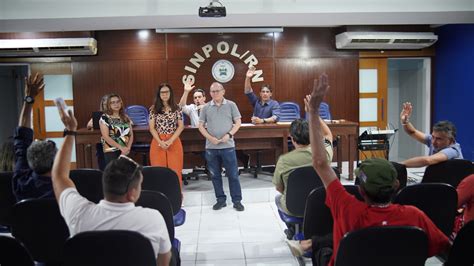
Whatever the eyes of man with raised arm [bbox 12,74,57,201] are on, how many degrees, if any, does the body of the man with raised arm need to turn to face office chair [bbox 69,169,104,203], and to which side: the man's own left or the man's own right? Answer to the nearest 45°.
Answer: approximately 45° to the man's own right

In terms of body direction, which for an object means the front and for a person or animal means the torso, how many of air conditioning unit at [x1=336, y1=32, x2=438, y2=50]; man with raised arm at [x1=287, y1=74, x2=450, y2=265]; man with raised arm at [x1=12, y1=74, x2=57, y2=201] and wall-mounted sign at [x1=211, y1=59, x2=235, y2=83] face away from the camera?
2

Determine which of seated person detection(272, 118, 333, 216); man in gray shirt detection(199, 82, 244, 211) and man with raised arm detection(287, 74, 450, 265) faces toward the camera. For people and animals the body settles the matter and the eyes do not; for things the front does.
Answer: the man in gray shirt

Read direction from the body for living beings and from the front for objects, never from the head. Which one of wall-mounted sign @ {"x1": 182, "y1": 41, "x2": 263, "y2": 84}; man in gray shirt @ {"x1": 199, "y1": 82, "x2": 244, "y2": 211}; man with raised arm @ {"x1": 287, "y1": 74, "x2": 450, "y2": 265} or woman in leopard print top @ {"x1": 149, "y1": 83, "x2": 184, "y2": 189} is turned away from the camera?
the man with raised arm

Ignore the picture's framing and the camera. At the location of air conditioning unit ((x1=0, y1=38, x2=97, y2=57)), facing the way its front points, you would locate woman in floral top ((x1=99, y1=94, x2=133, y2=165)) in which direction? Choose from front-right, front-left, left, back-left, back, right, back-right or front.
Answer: front

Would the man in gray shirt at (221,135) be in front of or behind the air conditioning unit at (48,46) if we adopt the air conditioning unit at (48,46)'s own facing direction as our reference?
in front

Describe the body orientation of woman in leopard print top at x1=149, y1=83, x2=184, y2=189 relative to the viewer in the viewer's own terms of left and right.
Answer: facing the viewer

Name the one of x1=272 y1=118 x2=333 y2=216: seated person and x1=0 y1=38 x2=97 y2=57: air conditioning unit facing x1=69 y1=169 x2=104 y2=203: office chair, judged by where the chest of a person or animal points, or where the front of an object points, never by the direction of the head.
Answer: the air conditioning unit

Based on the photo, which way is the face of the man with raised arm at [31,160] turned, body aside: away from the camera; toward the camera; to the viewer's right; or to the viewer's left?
away from the camera

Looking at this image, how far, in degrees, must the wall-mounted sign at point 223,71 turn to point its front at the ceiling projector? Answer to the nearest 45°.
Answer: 0° — it already faces it

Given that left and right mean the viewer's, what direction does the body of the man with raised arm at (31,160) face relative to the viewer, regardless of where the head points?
facing away from the viewer

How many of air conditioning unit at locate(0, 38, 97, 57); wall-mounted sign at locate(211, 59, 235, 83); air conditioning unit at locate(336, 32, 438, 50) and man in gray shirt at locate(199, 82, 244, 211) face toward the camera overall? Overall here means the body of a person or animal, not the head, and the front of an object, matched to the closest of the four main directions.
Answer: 4

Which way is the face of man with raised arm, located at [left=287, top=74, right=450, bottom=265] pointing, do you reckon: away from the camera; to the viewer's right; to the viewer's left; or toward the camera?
away from the camera

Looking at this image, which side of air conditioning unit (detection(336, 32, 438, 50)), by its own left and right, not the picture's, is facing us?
front

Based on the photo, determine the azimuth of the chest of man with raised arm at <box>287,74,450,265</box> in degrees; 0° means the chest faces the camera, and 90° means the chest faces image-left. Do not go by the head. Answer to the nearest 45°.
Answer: approximately 180°

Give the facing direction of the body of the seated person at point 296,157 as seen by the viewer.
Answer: away from the camera

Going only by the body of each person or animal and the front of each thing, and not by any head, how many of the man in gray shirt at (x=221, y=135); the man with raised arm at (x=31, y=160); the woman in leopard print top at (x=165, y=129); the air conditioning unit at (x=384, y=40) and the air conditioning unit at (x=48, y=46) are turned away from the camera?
1
